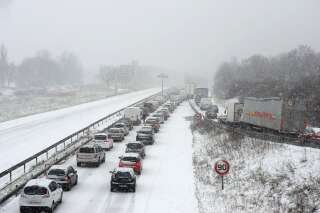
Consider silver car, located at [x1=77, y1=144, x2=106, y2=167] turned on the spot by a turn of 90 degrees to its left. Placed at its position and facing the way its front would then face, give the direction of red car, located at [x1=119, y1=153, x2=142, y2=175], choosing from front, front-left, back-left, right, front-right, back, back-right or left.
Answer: back

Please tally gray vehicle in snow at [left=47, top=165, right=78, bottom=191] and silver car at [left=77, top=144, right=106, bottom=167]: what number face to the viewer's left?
0

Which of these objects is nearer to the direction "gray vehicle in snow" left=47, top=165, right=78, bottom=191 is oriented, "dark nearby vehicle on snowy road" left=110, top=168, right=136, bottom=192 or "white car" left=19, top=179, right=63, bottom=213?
the dark nearby vehicle on snowy road

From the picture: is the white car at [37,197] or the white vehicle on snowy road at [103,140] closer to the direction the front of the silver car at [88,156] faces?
the white vehicle on snowy road

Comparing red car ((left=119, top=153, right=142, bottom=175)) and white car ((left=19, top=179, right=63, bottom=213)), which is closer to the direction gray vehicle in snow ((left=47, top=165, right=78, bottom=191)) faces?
the red car

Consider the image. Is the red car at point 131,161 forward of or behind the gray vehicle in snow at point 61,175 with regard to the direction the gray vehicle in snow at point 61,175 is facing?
forward

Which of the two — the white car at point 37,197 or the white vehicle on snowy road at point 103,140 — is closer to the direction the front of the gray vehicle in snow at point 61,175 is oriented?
the white vehicle on snowy road

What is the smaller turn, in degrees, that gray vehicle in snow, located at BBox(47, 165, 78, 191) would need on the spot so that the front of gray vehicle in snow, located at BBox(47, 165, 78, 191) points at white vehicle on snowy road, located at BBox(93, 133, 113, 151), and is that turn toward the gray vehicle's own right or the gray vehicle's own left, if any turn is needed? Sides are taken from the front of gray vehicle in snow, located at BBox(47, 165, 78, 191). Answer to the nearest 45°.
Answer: approximately 45° to the gray vehicle's own left

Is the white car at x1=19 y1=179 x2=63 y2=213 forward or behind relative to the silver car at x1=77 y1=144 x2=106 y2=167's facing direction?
behind

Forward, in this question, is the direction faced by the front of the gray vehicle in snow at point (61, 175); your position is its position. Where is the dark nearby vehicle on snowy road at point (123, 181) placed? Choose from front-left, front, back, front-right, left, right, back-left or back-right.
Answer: front-right

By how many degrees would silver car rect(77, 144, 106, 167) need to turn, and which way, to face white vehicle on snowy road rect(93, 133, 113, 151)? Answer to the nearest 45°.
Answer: approximately 45° to its left

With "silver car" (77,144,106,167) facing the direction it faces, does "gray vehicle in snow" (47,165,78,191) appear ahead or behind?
behind

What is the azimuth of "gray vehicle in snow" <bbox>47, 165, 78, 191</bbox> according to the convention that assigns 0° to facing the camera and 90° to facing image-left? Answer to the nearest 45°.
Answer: approximately 225°

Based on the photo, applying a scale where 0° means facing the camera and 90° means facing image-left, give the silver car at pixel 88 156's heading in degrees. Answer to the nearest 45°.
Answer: approximately 225°

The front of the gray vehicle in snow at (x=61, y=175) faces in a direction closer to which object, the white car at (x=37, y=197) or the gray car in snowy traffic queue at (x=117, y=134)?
the gray car in snowy traffic queue

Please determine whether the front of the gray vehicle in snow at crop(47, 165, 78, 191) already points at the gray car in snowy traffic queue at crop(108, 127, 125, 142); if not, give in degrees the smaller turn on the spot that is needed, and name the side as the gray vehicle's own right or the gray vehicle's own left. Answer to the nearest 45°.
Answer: approximately 45° to the gray vehicle's own left
